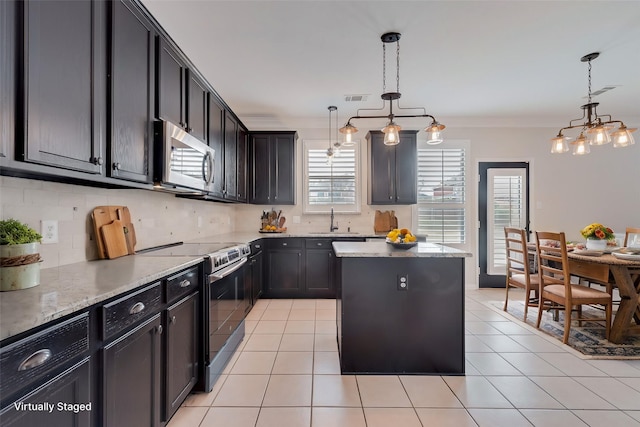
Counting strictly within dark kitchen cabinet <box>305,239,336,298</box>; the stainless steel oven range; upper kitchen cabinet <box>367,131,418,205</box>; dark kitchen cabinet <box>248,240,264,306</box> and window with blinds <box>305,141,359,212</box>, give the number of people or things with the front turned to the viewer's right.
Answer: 2

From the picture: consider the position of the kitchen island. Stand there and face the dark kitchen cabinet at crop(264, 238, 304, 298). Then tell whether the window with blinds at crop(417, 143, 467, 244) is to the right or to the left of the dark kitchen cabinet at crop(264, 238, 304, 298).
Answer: right

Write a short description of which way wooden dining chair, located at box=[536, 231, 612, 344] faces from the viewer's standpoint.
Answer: facing away from the viewer and to the right of the viewer

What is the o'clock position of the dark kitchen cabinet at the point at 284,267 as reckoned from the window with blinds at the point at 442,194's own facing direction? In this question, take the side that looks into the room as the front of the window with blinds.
The dark kitchen cabinet is roughly at 2 o'clock from the window with blinds.

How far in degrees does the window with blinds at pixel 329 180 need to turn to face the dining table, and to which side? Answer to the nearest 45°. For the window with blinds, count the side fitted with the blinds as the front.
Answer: approximately 45° to its left

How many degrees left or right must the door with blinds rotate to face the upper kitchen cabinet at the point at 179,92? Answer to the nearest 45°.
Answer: approximately 45° to its right

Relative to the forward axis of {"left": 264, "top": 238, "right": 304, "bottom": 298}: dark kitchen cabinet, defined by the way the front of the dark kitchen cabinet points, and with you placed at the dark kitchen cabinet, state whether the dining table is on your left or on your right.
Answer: on your left

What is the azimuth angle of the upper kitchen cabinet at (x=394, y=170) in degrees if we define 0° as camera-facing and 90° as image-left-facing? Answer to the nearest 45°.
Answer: approximately 0°

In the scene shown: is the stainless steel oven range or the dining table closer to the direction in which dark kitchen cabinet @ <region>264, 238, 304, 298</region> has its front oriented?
the stainless steel oven range

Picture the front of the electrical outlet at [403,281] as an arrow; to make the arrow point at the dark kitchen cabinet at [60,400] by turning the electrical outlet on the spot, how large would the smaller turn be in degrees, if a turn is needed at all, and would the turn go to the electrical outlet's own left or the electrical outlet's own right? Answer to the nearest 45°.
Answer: approximately 45° to the electrical outlet's own right

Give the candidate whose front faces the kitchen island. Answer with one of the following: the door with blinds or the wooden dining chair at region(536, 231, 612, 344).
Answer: the door with blinds
